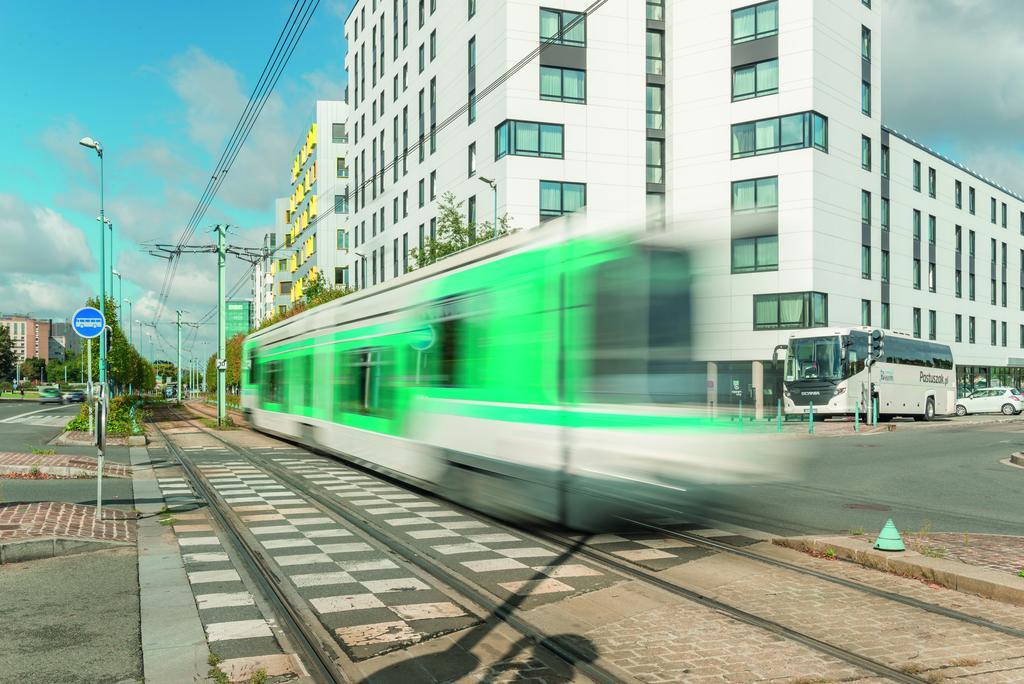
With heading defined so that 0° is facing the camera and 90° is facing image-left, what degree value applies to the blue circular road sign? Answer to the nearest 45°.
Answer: approximately 0°

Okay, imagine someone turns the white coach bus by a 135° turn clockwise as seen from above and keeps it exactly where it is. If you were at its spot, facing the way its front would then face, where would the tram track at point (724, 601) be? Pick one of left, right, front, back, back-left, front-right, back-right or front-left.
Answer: back

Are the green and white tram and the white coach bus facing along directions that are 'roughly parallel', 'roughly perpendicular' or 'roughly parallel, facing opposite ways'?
roughly perpendicular

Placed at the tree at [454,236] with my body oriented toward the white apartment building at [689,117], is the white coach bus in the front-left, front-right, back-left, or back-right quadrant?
front-right

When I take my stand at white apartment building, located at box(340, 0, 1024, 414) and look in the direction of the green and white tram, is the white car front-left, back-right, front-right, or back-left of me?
back-left

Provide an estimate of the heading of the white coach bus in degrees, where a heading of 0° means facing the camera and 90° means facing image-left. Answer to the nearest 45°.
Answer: approximately 45°

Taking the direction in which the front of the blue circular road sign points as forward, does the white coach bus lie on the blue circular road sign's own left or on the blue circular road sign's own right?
on the blue circular road sign's own left

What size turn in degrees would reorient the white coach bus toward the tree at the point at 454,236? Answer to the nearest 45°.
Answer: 0° — it already faces it

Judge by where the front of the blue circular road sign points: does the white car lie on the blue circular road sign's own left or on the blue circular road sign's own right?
on the blue circular road sign's own left

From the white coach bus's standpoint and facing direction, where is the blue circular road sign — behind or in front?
in front

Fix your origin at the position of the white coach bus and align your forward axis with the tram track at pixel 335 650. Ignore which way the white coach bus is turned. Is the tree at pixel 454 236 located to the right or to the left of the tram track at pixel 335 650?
right
